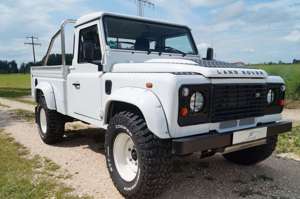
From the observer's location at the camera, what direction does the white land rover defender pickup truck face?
facing the viewer and to the right of the viewer
